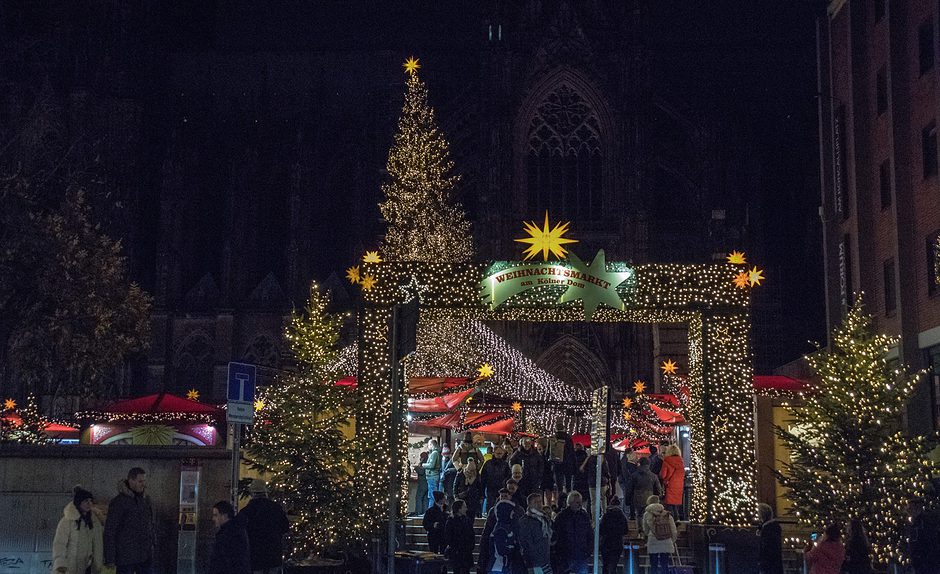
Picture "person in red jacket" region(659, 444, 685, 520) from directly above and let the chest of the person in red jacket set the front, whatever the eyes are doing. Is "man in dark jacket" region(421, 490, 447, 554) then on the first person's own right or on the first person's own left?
on the first person's own left

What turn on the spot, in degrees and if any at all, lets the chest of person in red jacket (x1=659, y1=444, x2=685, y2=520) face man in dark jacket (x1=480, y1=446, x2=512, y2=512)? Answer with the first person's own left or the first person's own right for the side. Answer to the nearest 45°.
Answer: approximately 90° to the first person's own left

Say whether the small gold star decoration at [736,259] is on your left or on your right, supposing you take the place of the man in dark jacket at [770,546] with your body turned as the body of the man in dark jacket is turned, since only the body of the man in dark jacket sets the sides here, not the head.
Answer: on your right

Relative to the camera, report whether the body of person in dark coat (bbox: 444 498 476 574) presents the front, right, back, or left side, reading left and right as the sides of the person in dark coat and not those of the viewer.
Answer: back

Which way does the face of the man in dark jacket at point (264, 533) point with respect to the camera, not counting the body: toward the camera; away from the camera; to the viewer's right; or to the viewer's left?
away from the camera

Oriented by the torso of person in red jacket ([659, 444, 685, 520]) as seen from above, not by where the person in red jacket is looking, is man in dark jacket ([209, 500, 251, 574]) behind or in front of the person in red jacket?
behind

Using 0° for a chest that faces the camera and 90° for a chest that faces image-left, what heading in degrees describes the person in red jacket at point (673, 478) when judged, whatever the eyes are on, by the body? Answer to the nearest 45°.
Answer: approximately 180°

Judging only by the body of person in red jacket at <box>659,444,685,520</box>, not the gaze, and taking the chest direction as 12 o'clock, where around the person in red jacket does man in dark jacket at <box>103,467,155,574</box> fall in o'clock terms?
The man in dark jacket is roughly at 7 o'clock from the person in red jacket.

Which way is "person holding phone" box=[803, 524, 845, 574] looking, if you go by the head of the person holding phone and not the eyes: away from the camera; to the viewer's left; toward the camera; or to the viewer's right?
away from the camera

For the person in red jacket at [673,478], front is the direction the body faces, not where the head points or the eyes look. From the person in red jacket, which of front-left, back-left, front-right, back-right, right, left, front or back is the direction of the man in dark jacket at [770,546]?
back

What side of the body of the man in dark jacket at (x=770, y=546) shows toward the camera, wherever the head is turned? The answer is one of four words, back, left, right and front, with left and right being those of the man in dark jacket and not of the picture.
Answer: left
